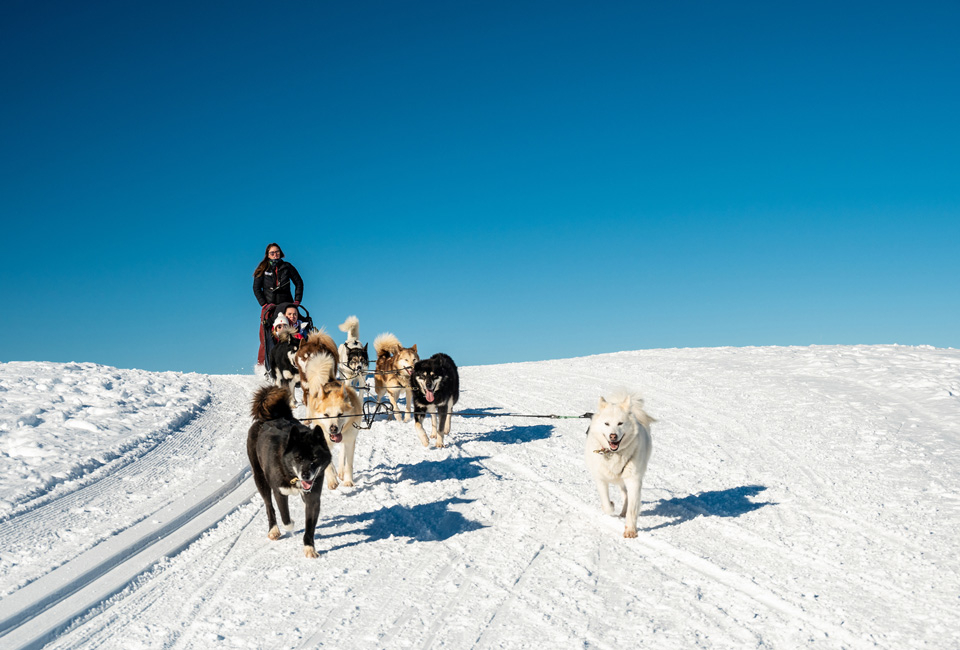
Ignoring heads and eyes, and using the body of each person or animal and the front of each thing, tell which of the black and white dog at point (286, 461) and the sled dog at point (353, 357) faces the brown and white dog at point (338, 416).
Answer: the sled dog

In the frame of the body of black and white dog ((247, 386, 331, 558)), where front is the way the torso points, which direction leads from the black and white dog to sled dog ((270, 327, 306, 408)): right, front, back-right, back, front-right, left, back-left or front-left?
back-left

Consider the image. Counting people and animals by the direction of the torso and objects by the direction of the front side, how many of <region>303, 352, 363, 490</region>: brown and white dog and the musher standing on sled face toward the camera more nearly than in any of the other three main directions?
2

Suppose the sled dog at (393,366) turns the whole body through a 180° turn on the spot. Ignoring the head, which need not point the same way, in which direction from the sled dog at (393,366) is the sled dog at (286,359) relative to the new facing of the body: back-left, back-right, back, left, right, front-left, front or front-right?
front-left

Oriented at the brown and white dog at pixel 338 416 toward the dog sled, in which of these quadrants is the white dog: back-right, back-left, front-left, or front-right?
back-right

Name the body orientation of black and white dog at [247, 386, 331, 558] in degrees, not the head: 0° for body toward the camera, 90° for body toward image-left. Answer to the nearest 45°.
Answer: approximately 315°

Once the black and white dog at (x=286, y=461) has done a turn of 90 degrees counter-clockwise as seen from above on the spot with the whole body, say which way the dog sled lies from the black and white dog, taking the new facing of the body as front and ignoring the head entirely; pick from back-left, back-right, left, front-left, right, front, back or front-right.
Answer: front-left

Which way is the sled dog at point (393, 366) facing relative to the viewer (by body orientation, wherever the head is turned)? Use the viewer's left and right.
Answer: facing the viewer and to the right of the viewer
